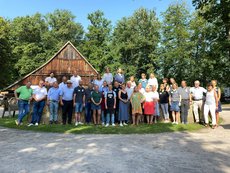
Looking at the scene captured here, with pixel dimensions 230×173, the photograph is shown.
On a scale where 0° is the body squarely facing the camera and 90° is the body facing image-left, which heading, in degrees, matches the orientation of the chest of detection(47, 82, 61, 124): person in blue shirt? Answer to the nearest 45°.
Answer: approximately 0°

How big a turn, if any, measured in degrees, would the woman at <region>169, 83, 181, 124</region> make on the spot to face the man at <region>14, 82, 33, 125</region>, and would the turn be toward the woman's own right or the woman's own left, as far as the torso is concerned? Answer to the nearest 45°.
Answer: approximately 90° to the woman's own right

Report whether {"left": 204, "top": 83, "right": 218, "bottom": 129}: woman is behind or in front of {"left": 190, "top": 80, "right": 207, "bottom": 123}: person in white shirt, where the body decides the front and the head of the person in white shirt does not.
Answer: in front

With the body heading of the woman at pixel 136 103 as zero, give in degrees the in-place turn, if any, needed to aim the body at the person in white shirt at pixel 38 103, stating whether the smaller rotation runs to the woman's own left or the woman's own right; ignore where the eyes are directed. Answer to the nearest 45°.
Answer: approximately 90° to the woman's own right

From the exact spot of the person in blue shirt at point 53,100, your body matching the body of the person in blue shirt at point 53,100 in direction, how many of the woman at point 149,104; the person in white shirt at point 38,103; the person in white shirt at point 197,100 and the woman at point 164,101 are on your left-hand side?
3

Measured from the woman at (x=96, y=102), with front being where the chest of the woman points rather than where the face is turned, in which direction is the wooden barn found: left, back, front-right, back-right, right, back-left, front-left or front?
back

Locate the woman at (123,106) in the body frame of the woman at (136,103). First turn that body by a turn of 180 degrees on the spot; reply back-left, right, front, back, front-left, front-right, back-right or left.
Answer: left

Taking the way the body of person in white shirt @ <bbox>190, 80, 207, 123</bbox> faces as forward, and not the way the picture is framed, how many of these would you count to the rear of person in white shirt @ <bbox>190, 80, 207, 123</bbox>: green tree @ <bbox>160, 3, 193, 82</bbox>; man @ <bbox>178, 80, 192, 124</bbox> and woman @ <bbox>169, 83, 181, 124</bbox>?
1

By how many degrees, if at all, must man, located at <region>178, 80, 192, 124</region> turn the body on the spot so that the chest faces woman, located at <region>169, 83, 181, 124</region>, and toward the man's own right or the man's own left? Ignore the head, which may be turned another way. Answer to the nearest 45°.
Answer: approximately 90° to the man's own right

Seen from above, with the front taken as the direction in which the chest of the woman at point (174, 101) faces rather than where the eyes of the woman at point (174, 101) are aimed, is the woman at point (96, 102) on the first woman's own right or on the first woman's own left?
on the first woman's own right

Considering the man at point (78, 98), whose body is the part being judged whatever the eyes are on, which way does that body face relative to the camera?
toward the camera

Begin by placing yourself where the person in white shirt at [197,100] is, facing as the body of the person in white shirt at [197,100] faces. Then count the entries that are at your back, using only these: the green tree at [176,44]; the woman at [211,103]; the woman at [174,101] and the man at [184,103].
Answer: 1

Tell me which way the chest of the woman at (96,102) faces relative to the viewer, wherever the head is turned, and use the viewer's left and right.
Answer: facing the viewer

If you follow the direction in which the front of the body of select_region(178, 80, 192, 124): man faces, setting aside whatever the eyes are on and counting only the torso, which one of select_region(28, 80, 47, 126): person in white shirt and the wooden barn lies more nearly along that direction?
the person in white shirt

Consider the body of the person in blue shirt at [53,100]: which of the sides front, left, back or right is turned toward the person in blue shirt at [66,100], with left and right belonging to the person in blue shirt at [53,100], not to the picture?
left

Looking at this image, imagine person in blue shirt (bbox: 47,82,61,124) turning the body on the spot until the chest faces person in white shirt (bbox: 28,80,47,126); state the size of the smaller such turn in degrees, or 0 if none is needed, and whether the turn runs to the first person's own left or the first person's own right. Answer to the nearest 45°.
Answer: approximately 90° to the first person's own right

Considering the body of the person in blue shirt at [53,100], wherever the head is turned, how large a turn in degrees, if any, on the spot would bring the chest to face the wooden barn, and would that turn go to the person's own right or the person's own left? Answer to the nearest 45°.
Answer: approximately 180°

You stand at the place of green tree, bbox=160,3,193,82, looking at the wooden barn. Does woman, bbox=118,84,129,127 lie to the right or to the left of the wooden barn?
left
